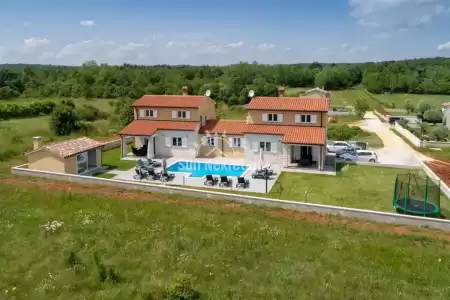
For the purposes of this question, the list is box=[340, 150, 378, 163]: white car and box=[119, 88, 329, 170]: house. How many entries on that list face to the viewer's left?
1

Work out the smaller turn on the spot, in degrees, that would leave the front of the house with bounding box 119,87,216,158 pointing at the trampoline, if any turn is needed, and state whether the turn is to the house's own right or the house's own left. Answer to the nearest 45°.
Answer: approximately 45° to the house's own left

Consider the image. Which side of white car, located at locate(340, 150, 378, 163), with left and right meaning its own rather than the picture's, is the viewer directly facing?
left

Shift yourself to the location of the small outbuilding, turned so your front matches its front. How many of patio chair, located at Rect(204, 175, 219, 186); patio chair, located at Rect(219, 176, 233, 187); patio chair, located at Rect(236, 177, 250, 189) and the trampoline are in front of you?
4

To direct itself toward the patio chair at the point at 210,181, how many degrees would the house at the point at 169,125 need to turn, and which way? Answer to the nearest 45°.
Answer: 0° — it already faces it

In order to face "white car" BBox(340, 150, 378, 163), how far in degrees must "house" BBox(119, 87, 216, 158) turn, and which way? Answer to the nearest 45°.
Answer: approximately 90° to its left

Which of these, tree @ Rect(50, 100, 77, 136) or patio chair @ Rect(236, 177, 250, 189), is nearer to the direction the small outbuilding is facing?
the patio chair

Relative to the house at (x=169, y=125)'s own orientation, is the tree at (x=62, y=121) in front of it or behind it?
behind

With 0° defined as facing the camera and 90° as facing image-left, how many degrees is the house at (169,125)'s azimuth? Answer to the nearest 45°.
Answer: approximately 0°

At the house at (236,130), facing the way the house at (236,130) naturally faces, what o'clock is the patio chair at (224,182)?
The patio chair is roughly at 12 o'clock from the house.

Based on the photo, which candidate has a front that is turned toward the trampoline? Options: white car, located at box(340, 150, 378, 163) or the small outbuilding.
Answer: the small outbuilding

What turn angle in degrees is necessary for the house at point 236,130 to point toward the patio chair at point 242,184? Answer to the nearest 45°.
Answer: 0° — it already faces it
